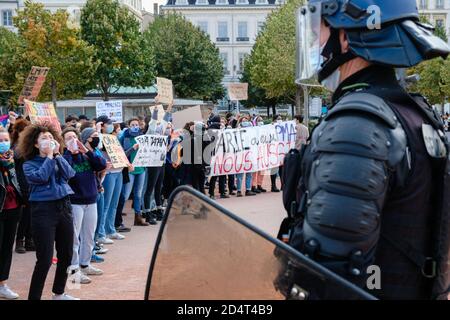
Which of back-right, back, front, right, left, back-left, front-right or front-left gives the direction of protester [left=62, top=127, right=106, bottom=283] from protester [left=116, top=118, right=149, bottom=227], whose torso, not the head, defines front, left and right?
front-right

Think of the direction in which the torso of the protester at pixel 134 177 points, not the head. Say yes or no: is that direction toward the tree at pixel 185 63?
no

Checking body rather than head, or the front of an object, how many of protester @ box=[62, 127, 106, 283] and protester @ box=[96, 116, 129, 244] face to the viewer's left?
0

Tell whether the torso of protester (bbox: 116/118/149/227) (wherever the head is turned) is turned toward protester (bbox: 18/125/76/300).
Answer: no

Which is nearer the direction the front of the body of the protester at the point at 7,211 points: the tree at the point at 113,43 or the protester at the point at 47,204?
the protester

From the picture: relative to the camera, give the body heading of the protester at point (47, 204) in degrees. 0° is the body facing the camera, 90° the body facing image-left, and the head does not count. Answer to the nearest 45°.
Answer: approximately 315°

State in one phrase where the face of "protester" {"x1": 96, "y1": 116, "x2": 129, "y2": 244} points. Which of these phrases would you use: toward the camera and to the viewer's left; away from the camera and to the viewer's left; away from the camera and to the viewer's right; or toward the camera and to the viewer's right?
toward the camera and to the viewer's right

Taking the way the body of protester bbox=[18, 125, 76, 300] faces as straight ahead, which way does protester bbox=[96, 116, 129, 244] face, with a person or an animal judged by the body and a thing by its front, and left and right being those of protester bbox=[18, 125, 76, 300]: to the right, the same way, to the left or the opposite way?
the same way

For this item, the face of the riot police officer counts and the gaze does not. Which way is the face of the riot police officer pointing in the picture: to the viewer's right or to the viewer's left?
to the viewer's left

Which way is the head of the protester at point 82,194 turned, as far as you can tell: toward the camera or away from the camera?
toward the camera

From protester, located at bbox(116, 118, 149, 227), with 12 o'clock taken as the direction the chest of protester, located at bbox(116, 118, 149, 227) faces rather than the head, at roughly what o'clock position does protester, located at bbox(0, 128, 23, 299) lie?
protester, located at bbox(0, 128, 23, 299) is roughly at 2 o'clock from protester, located at bbox(116, 118, 149, 227).

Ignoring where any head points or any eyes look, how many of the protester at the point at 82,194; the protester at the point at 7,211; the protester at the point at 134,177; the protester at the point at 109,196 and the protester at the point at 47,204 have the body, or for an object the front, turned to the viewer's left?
0

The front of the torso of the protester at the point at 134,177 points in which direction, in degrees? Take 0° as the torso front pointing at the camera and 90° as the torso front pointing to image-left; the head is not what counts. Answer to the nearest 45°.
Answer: approximately 315°

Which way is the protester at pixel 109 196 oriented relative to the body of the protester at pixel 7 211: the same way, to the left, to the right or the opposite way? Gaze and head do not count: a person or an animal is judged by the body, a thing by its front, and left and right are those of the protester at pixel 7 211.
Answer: the same way

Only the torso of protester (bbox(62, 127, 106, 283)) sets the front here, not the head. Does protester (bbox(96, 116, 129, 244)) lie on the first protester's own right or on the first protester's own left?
on the first protester's own left

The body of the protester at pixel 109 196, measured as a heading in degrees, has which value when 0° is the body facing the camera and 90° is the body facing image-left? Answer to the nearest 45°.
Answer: approximately 315°

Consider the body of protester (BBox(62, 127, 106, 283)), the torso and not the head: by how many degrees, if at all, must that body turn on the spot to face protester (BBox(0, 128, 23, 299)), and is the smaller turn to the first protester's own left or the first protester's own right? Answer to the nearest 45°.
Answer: approximately 90° to the first protester's own right

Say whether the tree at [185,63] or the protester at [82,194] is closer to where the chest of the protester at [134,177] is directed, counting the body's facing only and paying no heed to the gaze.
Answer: the protester
